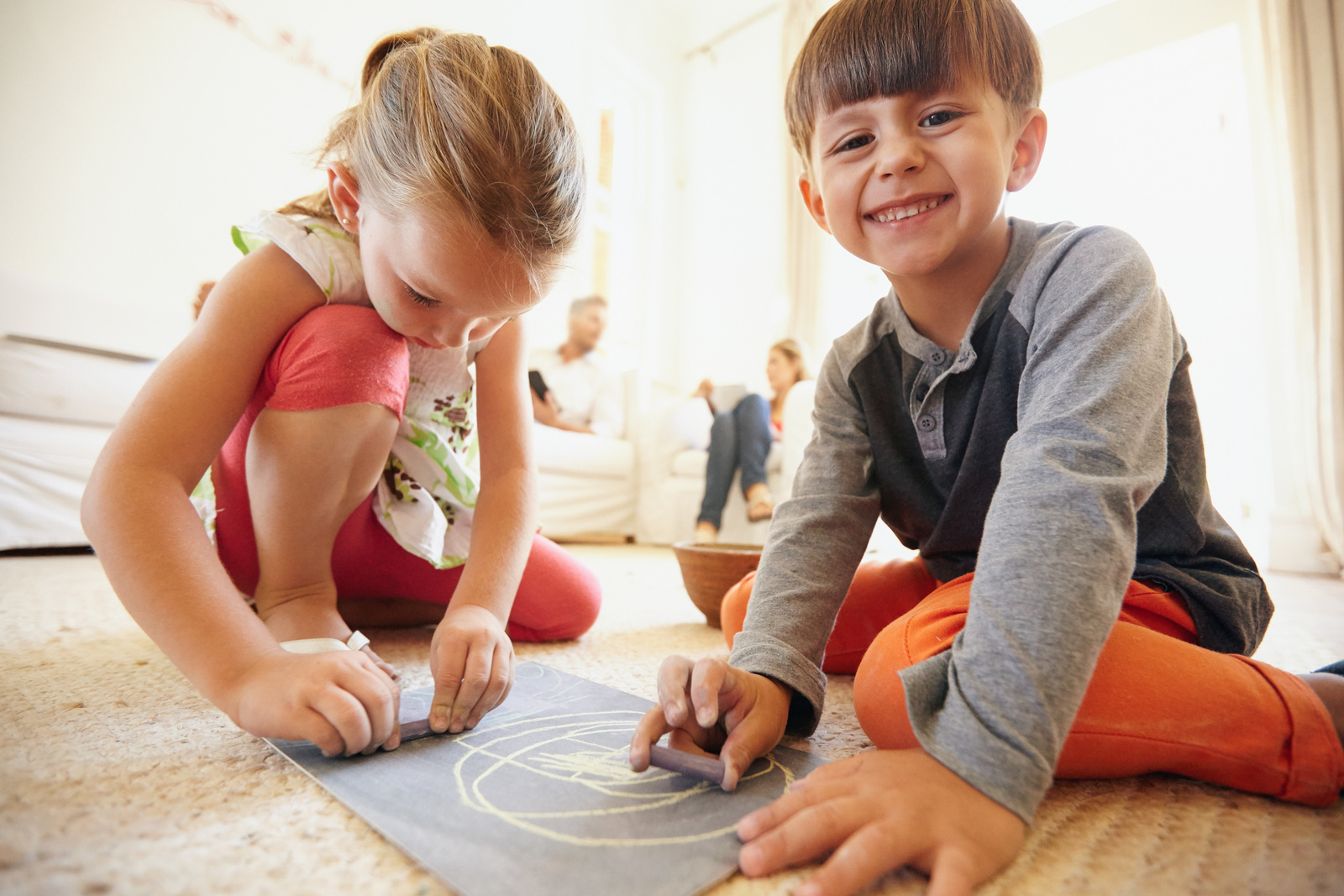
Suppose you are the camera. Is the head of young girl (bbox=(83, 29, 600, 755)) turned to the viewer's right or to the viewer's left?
to the viewer's right

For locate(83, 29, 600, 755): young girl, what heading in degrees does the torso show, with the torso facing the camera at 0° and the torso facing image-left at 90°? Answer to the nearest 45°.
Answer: approximately 315°

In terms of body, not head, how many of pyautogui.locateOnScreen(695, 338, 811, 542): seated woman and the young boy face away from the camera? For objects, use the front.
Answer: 0

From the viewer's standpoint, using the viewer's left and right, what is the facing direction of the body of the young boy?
facing the viewer and to the left of the viewer

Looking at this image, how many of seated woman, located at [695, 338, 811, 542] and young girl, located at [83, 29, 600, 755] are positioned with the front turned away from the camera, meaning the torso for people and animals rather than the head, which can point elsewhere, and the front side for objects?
0

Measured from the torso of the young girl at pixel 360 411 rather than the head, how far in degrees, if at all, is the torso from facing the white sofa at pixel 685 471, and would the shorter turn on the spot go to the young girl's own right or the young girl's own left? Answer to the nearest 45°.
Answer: approximately 90° to the young girl's own left

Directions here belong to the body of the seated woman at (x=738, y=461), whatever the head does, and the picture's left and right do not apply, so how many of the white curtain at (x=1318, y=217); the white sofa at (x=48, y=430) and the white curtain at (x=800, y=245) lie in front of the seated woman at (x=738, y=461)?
1

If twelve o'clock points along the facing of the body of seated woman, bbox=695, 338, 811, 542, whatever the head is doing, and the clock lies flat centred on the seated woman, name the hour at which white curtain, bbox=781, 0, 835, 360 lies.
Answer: The white curtain is roughly at 5 o'clock from the seated woman.

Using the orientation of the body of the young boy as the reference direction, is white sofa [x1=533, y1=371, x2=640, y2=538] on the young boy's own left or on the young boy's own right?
on the young boy's own right
